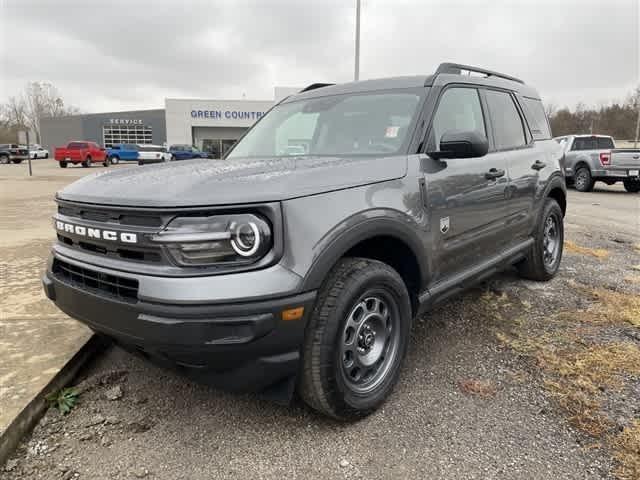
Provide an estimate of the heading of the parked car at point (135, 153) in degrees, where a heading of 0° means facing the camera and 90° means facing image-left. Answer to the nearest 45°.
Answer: approximately 315°

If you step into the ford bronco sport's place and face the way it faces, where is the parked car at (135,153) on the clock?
The parked car is roughly at 4 o'clock from the ford bronco sport.

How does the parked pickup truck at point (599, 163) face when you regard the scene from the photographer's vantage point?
facing away from the viewer and to the left of the viewer

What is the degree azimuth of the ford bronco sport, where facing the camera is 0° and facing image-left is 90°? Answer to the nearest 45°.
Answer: approximately 45°

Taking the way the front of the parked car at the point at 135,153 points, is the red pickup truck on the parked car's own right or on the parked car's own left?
on the parked car's own right

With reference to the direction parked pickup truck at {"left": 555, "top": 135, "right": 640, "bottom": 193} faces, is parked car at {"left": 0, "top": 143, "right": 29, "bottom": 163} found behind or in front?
in front

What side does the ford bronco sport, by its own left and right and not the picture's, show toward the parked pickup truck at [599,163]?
back

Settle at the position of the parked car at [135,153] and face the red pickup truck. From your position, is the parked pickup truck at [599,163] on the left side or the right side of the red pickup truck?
left

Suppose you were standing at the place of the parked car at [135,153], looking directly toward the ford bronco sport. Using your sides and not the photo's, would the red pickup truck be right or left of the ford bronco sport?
right

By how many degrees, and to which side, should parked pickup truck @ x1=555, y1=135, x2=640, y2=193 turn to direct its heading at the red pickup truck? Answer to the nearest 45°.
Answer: approximately 45° to its left
